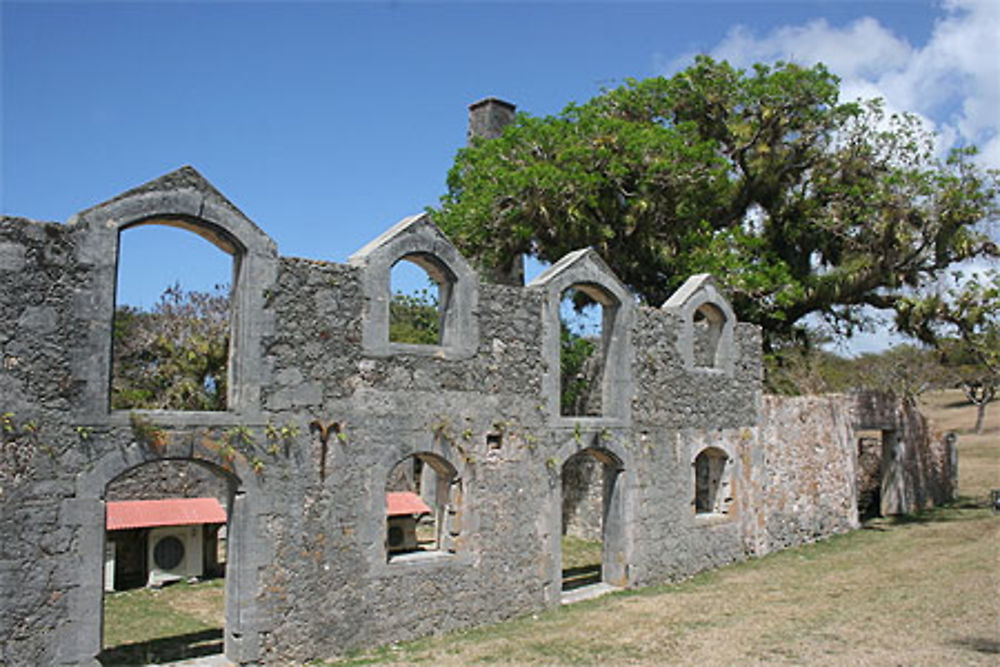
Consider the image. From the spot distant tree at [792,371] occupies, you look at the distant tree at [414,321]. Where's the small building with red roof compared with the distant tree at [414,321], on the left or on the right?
left

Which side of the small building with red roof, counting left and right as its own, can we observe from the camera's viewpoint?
front

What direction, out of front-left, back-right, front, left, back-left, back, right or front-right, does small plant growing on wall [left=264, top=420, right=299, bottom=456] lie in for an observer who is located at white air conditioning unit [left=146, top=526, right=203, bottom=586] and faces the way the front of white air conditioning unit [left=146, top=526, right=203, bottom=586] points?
front

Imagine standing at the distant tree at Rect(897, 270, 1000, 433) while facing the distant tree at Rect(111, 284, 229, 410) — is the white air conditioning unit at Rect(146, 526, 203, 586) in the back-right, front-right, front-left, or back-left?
front-left

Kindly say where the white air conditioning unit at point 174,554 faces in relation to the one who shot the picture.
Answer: facing the viewer

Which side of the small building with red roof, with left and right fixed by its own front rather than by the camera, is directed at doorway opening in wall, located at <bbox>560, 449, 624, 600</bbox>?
left

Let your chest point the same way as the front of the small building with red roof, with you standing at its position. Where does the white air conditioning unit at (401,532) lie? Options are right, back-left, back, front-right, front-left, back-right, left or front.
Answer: left

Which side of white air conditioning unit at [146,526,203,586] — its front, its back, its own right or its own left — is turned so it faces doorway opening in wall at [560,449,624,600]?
left

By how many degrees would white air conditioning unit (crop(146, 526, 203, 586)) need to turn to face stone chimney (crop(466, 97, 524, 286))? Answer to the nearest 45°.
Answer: approximately 135° to its left

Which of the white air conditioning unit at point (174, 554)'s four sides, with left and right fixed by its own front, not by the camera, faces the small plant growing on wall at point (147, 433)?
front

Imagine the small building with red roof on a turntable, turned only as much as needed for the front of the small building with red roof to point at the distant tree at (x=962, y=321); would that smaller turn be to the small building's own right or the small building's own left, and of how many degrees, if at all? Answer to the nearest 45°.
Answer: approximately 90° to the small building's own left

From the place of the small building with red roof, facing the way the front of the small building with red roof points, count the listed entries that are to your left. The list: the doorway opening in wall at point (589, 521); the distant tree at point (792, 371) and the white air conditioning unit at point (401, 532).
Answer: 3

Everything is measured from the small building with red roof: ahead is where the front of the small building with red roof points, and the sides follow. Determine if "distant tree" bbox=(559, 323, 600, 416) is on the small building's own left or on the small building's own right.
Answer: on the small building's own left

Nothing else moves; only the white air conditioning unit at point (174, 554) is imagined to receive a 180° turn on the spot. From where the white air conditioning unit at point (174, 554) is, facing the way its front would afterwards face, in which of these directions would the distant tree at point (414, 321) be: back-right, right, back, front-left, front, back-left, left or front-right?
front-right

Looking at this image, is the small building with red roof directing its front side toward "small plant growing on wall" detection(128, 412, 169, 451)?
yes
